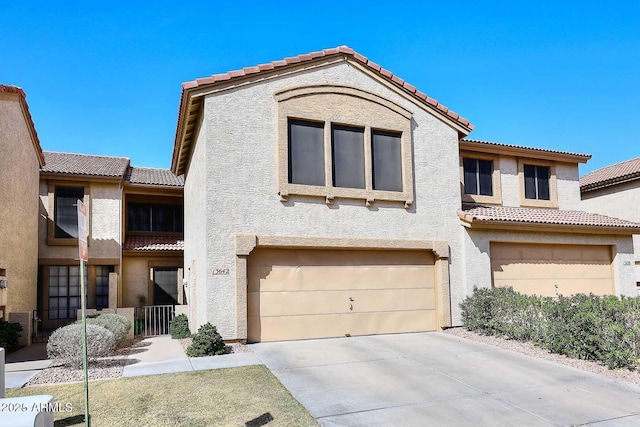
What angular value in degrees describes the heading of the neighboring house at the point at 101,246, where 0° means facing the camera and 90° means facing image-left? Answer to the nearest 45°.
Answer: approximately 0°

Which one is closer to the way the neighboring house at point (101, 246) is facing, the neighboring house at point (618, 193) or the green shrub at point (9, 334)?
the green shrub

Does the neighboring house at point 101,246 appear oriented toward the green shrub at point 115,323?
yes

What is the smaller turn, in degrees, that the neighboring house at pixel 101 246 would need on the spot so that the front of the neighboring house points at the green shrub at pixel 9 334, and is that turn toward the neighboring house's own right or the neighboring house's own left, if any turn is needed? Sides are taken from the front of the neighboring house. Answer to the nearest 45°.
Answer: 0° — it already faces it

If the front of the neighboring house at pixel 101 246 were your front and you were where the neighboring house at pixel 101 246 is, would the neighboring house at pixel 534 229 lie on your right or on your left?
on your left

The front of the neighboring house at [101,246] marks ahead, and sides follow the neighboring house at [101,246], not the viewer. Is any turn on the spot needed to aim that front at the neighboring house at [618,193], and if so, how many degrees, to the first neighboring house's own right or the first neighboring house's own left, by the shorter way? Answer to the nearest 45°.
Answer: approximately 90° to the first neighboring house's own left

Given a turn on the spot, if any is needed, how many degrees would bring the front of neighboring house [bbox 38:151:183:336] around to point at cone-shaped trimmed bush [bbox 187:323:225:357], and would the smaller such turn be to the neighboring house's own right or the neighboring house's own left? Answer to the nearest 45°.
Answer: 0° — it already faces it
